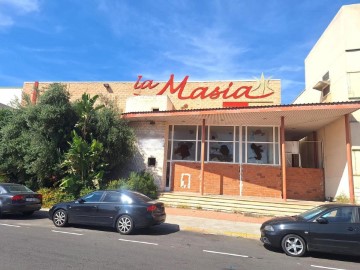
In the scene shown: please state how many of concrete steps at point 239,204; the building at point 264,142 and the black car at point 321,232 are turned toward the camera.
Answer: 2

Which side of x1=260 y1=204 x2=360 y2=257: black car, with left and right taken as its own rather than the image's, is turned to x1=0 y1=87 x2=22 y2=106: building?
front

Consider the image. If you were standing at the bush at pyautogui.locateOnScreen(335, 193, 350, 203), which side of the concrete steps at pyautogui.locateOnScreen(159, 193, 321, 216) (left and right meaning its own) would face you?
left

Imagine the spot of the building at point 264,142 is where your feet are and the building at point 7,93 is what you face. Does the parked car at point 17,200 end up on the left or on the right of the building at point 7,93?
left

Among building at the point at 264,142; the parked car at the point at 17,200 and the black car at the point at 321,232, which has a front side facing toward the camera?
the building

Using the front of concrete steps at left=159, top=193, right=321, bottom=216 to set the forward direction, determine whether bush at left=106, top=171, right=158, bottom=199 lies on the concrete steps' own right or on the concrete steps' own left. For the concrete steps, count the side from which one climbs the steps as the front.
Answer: on the concrete steps' own right

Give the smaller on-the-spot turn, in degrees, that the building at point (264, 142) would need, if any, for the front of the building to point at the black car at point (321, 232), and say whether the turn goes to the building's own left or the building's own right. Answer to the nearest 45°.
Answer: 0° — it already faces it

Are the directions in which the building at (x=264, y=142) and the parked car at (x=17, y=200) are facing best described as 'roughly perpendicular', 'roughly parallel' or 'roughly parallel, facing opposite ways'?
roughly perpendicular

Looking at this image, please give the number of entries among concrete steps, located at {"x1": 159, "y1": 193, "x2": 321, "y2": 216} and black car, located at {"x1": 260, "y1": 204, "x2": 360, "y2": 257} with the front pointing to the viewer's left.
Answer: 1

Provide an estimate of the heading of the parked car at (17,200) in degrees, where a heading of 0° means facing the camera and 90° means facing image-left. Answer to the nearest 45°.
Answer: approximately 135°

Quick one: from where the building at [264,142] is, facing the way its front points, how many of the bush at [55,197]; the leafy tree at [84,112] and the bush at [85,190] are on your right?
3

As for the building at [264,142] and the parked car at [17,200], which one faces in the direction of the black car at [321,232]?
the building

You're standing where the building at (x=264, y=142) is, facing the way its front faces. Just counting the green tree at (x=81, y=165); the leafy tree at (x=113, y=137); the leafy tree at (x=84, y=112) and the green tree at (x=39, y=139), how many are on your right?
4

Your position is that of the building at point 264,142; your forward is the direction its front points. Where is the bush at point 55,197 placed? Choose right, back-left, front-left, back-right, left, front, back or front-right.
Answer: right

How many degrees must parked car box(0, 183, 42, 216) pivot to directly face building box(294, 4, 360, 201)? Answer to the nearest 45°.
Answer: approximately 135° to its right

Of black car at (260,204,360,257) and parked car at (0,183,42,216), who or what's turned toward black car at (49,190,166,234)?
black car at (260,204,360,257)

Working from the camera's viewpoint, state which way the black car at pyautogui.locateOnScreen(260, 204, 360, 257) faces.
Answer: facing to the left of the viewer
